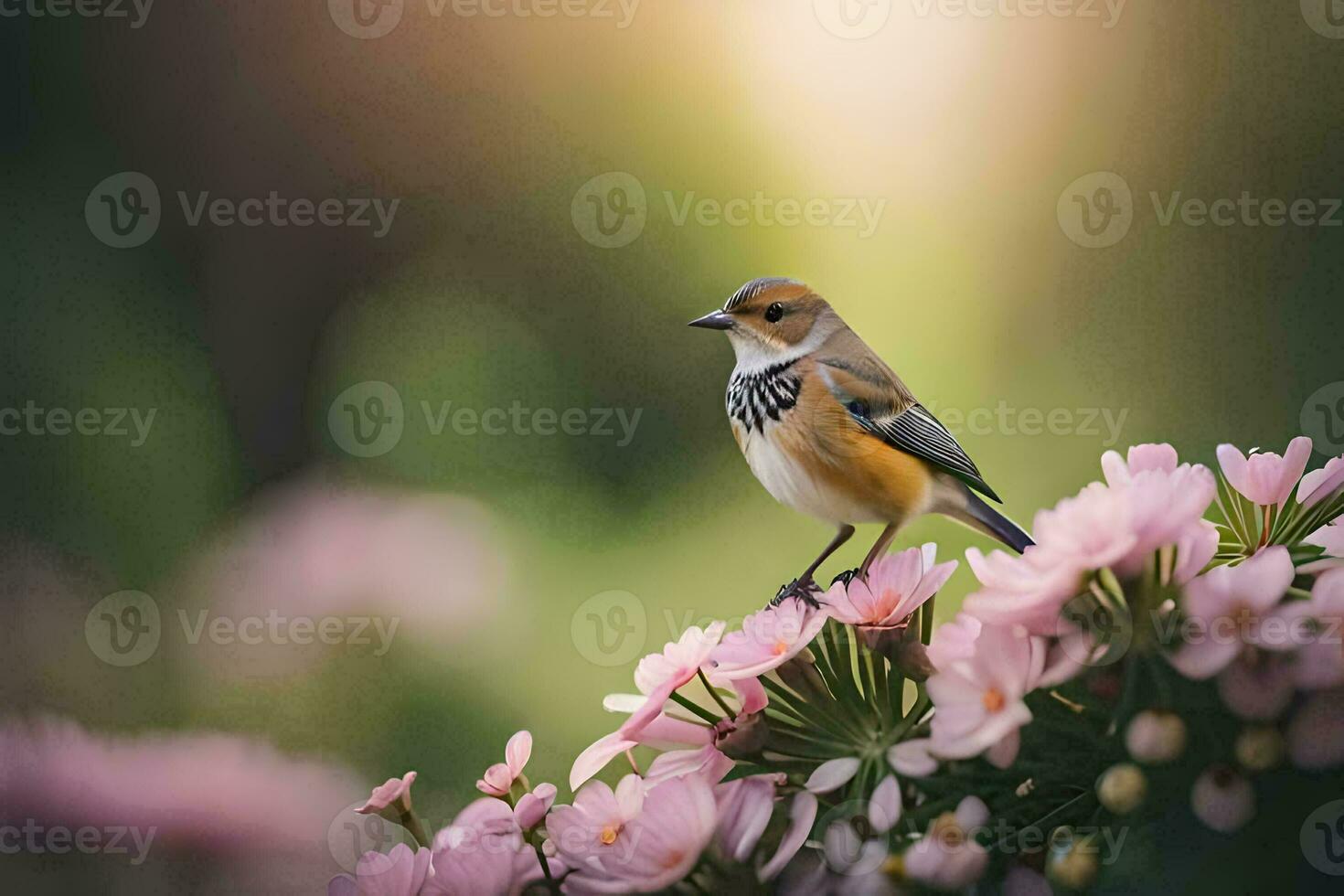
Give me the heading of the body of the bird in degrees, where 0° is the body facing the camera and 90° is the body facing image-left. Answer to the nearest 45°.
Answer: approximately 90°
